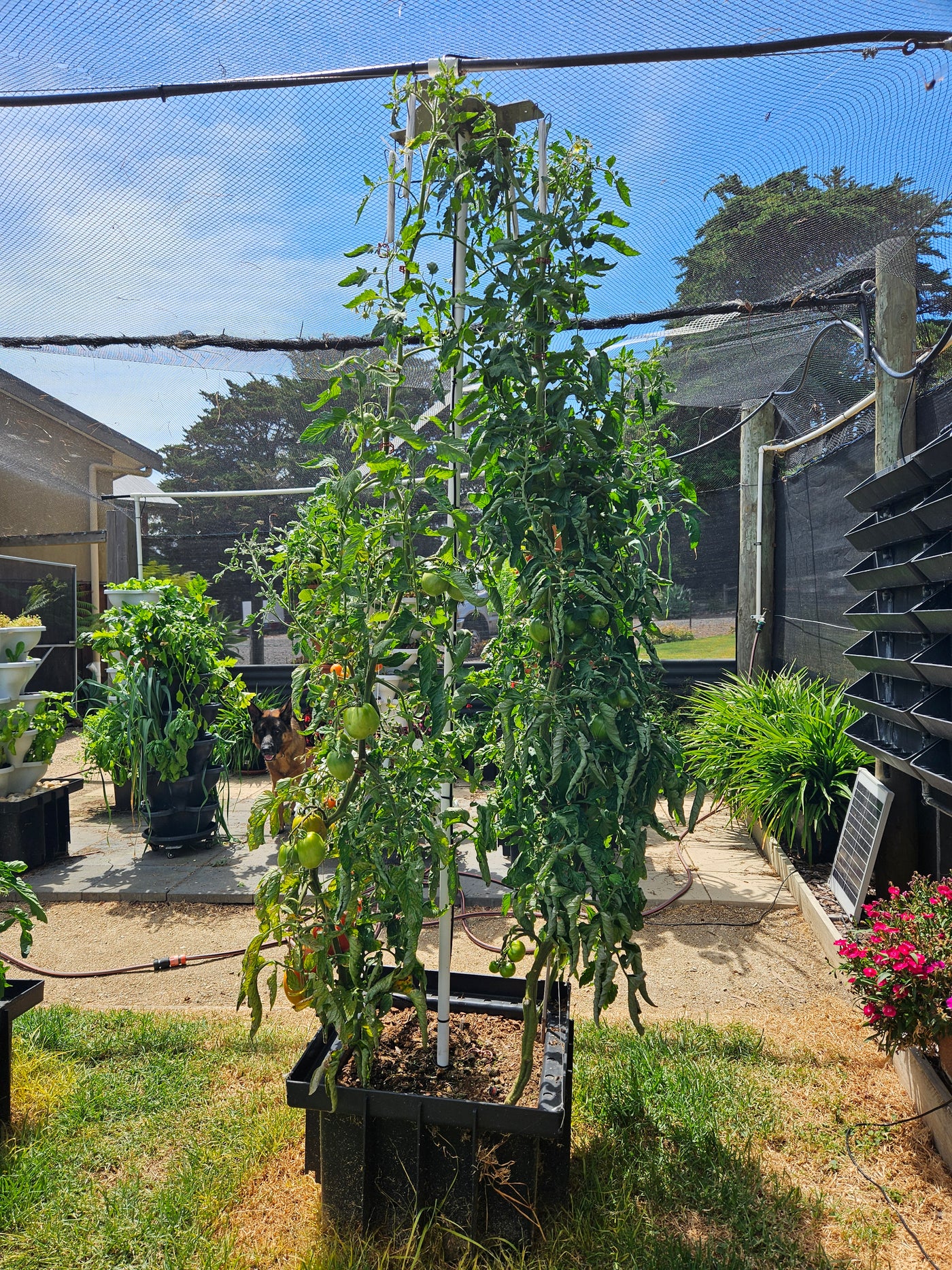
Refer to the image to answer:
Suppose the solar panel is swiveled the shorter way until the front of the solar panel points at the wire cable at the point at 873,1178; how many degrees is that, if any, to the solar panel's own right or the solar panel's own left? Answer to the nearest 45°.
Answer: approximately 45° to the solar panel's own left

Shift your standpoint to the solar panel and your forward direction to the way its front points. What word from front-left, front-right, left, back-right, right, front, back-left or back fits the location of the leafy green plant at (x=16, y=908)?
front

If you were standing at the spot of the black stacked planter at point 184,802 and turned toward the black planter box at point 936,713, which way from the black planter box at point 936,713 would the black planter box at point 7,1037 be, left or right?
right

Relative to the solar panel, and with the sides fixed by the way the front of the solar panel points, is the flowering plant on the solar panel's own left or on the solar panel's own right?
on the solar panel's own left

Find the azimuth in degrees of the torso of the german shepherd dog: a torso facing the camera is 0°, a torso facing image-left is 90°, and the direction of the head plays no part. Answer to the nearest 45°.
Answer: approximately 45°

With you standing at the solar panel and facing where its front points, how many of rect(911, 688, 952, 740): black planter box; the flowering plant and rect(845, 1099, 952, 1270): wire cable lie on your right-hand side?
0

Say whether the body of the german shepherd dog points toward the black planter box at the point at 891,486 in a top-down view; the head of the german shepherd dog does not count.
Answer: no

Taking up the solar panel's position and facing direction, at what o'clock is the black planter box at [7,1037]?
The black planter box is roughly at 12 o'clock from the solar panel.

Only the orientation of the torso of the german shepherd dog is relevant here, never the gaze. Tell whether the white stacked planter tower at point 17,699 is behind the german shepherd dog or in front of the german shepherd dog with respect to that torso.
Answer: in front

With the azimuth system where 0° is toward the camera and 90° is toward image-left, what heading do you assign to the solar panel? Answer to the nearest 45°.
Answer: approximately 45°

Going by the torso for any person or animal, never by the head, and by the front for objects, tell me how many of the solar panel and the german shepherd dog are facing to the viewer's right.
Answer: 0

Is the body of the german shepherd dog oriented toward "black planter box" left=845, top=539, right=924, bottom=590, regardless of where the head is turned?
no

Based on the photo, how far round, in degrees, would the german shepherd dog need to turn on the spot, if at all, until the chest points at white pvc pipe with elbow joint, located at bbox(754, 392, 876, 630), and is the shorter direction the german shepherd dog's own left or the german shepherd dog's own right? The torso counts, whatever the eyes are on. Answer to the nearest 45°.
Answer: approximately 135° to the german shepherd dog's own left

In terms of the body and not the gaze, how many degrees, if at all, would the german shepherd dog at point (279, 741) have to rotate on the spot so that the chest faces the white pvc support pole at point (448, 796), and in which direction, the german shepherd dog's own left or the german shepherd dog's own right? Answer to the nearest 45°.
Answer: approximately 45° to the german shepherd dog's own left
